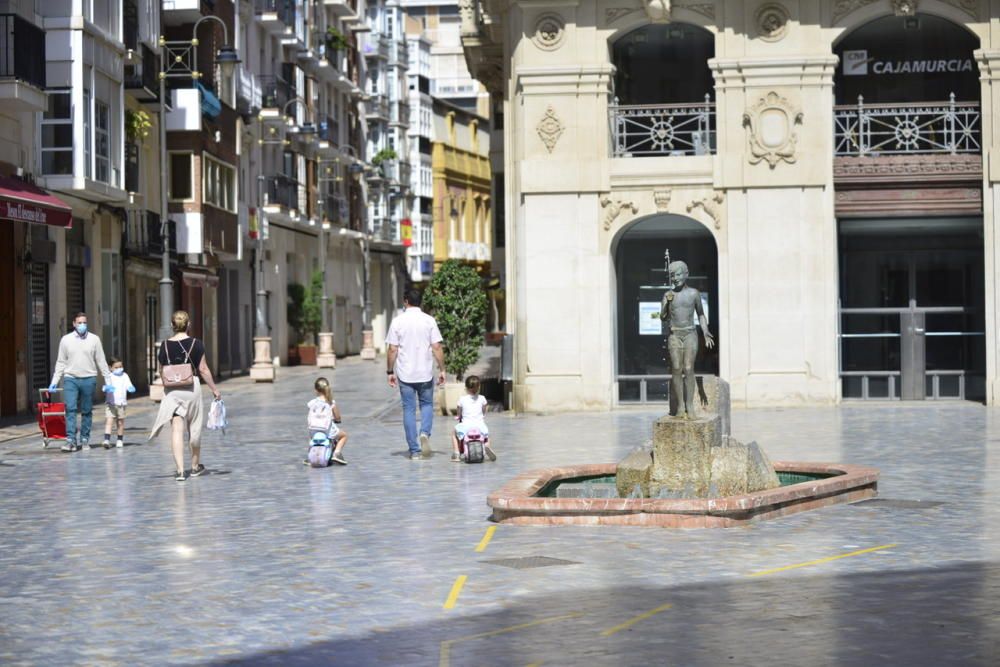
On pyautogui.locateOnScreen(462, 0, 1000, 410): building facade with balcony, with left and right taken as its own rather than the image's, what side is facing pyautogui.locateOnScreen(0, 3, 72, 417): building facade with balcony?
right

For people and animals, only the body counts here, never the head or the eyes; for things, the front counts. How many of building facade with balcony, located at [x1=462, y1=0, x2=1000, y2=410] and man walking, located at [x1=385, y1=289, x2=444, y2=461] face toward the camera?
1

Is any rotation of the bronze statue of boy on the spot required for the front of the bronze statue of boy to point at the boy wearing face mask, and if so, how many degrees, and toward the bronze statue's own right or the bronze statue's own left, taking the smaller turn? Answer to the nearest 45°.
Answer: approximately 135° to the bronze statue's own right

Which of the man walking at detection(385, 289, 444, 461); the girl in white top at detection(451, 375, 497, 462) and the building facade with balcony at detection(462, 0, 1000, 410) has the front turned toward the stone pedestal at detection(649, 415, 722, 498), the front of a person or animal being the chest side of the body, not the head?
the building facade with balcony

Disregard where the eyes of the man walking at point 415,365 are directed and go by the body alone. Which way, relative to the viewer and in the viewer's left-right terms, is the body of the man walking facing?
facing away from the viewer

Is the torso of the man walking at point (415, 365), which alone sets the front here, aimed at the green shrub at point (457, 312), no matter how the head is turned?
yes

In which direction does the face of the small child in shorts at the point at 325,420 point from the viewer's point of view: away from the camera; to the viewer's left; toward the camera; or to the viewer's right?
away from the camera

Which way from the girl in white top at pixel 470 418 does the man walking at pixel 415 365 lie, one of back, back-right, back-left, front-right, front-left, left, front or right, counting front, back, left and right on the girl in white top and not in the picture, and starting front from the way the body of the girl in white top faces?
front-left

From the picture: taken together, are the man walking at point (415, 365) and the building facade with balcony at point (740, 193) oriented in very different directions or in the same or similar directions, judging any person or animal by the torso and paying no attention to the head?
very different directions

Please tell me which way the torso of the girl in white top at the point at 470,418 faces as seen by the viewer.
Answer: away from the camera

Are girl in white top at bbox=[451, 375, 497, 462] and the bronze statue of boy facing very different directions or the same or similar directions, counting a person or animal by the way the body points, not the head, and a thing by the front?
very different directions

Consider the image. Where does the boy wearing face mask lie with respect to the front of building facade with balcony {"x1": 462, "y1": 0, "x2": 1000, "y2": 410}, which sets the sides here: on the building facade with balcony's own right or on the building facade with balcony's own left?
on the building facade with balcony's own right
